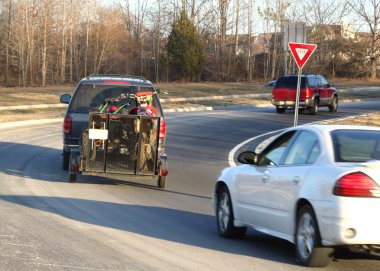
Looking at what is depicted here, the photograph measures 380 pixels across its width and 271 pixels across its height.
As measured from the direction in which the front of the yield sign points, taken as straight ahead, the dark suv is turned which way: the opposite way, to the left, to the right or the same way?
the opposite way

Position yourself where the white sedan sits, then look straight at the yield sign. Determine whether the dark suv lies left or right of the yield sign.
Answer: left

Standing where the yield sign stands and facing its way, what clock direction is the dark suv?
The dark suv is roughly at 2 o'clock from the yield sign.

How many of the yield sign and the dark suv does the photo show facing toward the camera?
1

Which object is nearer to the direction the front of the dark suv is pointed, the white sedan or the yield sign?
the yield sign

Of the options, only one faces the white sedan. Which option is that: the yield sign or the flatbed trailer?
the yield sign

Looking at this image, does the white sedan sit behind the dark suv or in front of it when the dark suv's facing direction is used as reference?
behind

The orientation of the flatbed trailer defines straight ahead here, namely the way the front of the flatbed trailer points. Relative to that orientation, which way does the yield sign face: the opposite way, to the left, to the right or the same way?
the opposite way

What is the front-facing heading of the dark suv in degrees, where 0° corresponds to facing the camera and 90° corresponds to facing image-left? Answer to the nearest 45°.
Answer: approximately 180°

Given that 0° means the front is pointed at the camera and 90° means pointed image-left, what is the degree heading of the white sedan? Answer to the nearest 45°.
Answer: approximately 135°

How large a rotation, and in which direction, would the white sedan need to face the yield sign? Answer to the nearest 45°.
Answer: approximately 45° to its right

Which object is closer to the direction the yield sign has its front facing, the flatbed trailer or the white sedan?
the white sedan

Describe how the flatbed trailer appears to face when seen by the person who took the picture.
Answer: facing away from the viewer
